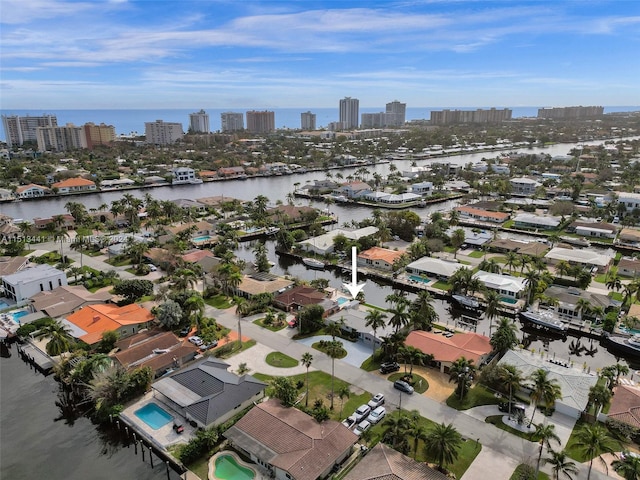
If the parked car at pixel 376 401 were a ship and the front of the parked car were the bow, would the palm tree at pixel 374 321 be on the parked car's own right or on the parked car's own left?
on the parked car's own right

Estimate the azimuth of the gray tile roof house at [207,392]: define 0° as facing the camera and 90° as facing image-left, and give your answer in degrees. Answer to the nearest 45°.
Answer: approximately 225°

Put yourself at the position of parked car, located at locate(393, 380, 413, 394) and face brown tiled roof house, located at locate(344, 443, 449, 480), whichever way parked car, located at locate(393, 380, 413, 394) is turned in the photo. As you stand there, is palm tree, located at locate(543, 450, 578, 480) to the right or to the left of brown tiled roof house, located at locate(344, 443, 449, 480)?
left

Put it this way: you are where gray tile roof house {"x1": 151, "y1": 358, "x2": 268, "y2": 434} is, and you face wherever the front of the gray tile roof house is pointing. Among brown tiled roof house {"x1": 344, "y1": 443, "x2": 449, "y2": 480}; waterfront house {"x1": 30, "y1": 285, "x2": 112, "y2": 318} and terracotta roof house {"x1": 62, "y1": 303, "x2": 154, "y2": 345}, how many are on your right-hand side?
1

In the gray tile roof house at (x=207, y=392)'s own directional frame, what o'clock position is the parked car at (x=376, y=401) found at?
The parked car is roughly at 2 o'clock from the gray tile roof house.
